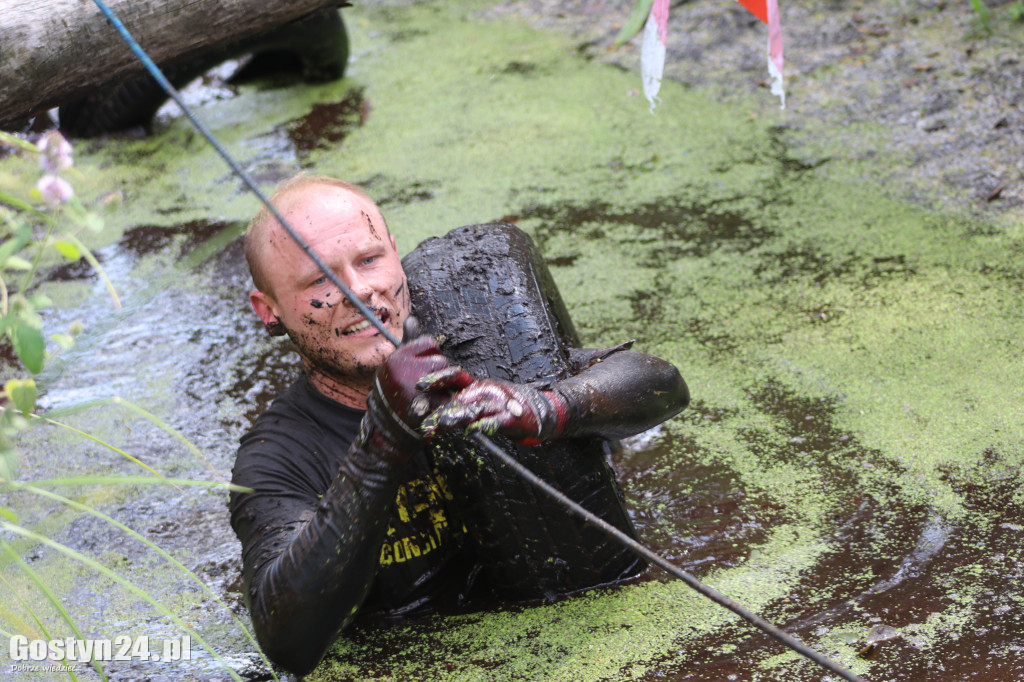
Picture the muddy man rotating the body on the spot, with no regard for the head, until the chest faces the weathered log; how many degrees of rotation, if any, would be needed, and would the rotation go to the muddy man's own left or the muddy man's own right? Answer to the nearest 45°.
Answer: approximately 180°

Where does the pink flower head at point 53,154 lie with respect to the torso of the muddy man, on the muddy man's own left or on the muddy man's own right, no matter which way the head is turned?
on the muddy man's own right

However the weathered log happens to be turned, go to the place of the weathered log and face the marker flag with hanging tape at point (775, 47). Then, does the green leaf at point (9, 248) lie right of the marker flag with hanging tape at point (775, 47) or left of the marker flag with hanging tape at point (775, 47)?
right

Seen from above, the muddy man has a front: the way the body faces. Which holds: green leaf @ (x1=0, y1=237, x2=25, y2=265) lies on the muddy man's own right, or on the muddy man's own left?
on the muddy man's own right

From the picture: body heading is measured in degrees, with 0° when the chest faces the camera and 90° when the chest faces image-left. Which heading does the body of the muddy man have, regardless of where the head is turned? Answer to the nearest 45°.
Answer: approximately 315°
